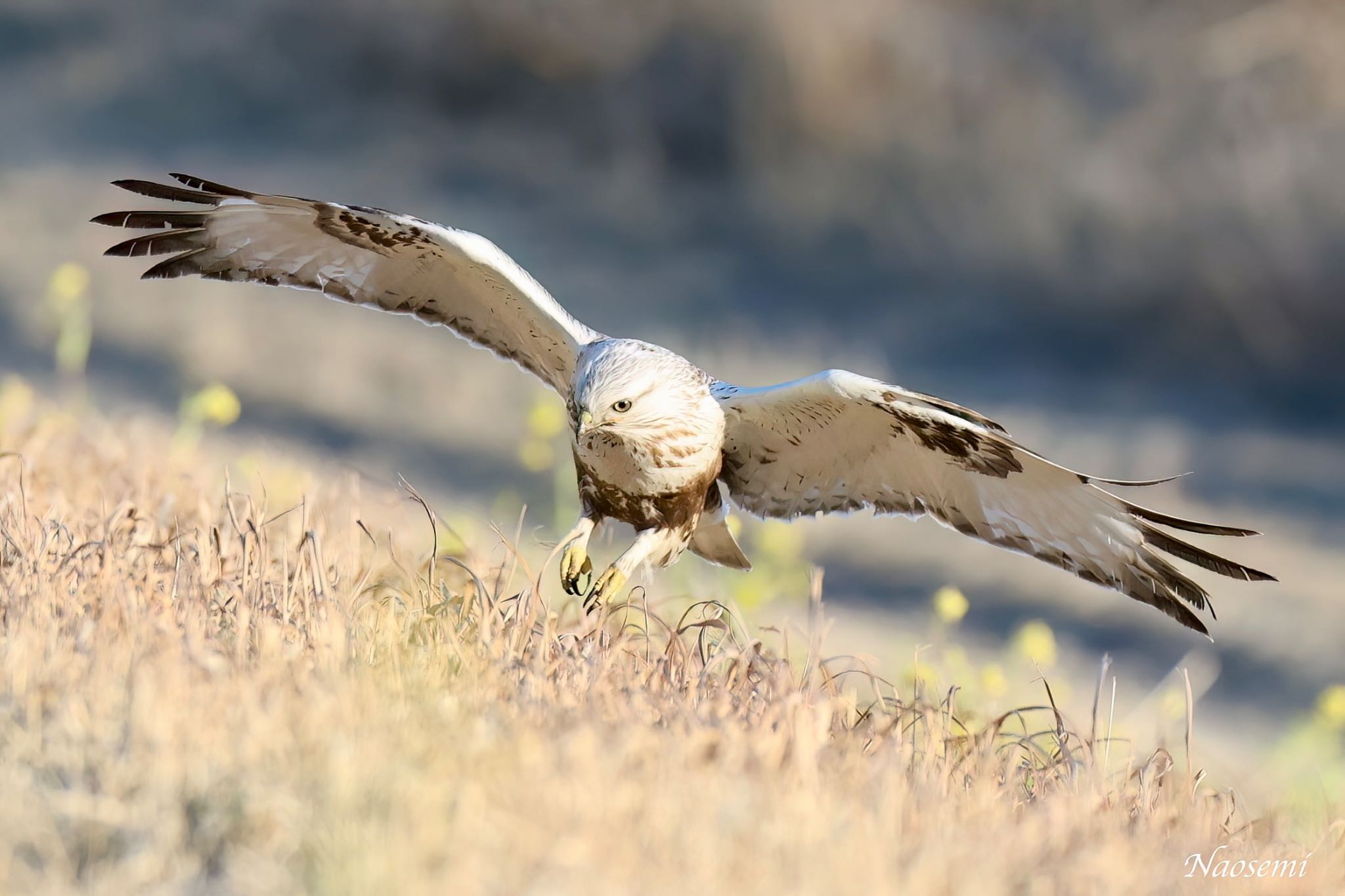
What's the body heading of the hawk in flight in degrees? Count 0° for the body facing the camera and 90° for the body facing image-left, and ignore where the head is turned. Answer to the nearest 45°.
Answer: approximately 45°
